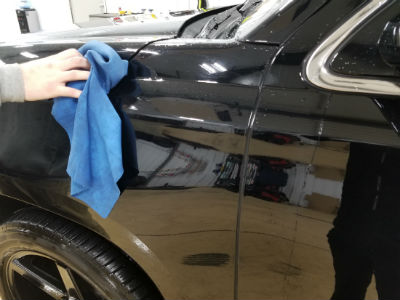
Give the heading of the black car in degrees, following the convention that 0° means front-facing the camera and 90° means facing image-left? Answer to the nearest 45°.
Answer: approximately 90°
